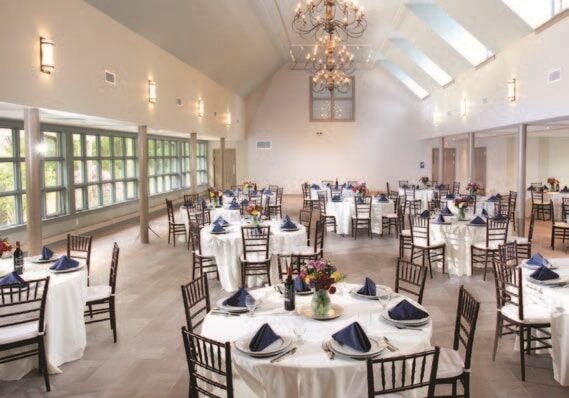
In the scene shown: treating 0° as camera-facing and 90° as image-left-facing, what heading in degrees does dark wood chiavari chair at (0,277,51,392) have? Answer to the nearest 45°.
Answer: approximately 135°

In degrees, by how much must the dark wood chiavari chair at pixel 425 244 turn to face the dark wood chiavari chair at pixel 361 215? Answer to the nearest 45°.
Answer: approximately 90° to its left

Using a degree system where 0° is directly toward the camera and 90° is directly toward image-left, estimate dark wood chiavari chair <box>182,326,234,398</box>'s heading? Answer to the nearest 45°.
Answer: approximately 225°

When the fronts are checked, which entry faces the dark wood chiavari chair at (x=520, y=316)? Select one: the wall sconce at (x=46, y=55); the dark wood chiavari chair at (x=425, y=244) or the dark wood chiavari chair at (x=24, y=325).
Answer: the wall sconce

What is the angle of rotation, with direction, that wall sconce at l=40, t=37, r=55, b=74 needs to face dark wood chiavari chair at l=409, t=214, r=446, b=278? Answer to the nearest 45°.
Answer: approximately 45° to its left

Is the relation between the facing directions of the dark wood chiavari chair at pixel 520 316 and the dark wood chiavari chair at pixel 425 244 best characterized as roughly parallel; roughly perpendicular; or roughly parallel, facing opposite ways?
roughly parallel

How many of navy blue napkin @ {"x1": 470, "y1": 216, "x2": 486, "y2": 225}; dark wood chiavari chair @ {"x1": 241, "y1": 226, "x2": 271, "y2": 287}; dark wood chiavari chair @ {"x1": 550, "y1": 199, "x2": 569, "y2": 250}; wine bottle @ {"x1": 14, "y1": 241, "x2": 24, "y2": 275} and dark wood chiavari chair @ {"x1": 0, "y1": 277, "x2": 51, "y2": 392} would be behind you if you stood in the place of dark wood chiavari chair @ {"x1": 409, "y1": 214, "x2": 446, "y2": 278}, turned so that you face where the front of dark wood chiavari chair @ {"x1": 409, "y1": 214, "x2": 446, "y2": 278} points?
3

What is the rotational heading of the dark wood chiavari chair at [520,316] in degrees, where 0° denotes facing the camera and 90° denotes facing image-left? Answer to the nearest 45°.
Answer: approximately 225°

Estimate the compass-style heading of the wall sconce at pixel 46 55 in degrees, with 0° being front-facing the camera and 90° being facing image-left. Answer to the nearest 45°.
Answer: approximately 315°

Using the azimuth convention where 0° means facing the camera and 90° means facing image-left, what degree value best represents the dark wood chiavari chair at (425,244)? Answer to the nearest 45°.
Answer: approximately 225°

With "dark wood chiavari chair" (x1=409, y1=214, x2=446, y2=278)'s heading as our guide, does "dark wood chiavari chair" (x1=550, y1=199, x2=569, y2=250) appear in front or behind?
in front

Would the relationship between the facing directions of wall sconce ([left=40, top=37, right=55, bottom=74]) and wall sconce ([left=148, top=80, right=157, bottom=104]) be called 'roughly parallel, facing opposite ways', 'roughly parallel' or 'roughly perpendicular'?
roughly parallel

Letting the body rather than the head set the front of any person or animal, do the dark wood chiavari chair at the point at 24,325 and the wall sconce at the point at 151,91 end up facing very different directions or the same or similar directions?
very different directions
